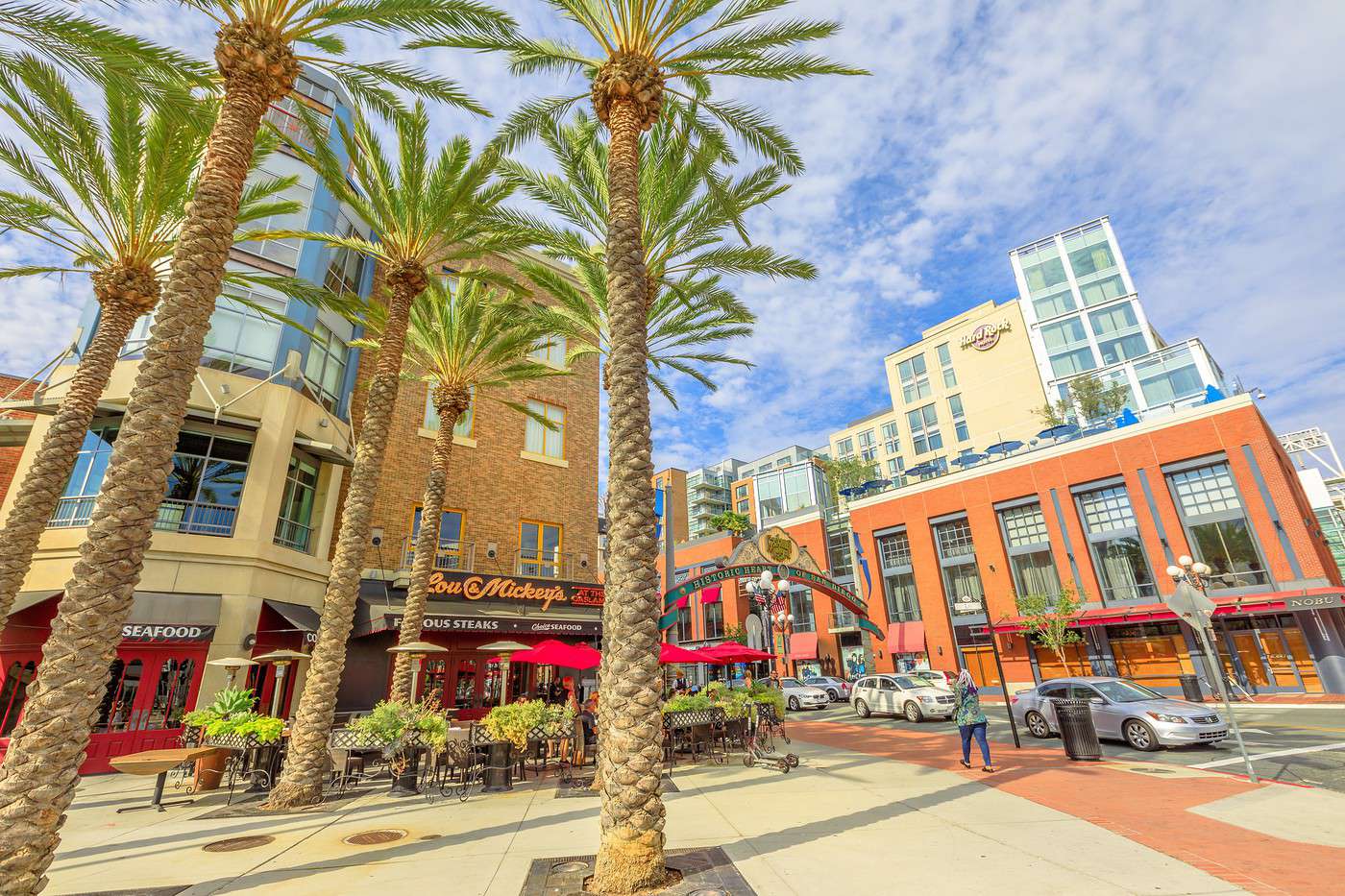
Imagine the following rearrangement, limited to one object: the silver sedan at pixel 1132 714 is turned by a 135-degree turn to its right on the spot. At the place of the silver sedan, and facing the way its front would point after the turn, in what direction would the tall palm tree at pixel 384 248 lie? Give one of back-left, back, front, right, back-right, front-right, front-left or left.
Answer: front-left

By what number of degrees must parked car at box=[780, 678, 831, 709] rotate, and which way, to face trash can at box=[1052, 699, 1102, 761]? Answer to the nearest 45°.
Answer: approximately 45° to its right

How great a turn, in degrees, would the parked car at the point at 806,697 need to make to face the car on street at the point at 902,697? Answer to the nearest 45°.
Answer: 0° — it already faces it

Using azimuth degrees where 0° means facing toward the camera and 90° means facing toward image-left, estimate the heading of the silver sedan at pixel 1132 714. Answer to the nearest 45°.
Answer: approximately 315°

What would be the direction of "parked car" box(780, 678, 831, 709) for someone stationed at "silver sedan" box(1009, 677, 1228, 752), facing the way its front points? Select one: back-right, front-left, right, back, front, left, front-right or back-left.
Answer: back

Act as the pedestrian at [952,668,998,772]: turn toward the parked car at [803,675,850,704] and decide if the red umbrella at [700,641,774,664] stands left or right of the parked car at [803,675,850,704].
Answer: left

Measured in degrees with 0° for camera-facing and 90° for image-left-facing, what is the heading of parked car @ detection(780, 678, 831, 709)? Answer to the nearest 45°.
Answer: approximately 315°

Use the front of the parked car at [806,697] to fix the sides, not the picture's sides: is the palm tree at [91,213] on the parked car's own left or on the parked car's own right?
on the parked car's own right
